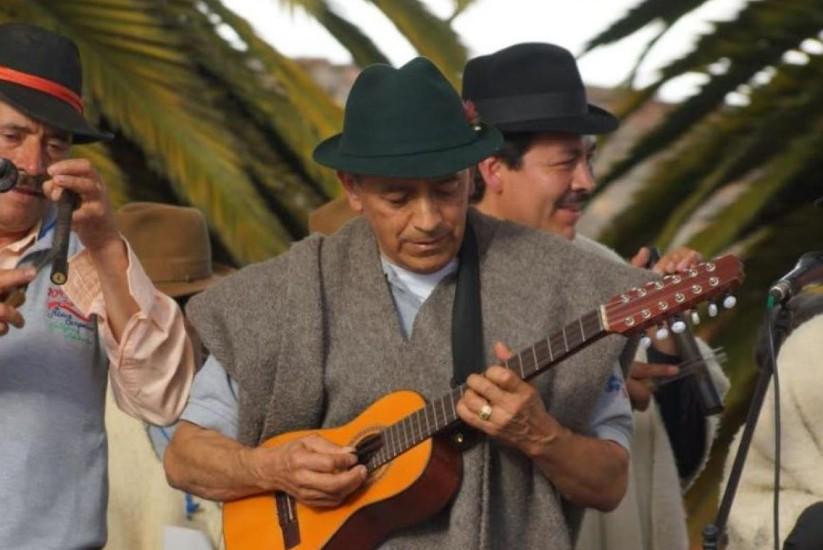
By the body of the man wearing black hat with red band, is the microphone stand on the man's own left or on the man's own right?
on the man's own left

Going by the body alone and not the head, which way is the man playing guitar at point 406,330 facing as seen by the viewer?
toward the camera

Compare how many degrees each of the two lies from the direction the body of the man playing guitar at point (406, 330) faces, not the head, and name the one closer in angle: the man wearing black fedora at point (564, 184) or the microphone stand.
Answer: the microphone stand

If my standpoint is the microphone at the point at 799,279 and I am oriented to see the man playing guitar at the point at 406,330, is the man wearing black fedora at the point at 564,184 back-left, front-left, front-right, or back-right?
front-right

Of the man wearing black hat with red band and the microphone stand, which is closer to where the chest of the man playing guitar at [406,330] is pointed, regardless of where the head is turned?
the microphone stand

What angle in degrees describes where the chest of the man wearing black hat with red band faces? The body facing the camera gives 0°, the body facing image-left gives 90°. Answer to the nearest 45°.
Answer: approximately 0°

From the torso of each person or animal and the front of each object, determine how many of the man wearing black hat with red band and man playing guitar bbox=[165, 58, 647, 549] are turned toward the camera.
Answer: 2
